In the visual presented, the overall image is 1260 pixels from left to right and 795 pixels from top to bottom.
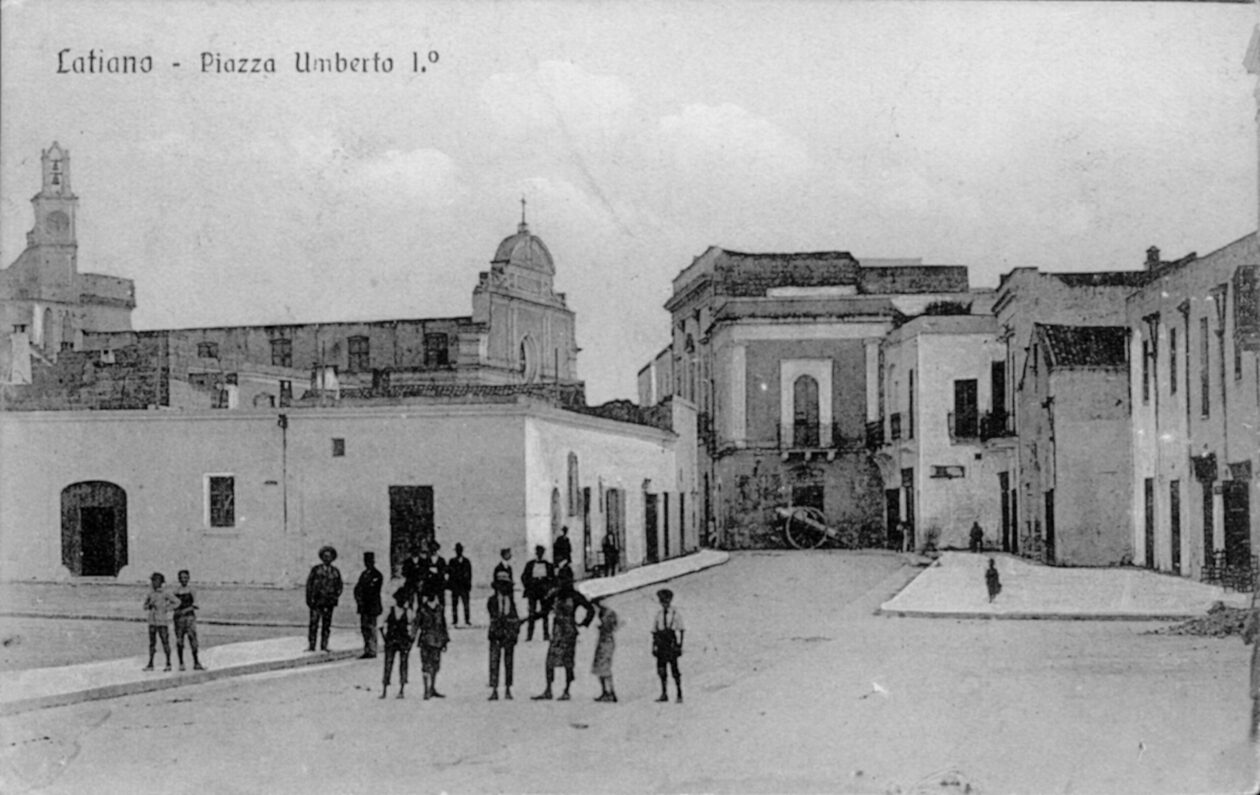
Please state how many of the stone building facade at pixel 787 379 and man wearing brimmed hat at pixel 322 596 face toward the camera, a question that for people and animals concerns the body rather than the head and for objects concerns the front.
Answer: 2

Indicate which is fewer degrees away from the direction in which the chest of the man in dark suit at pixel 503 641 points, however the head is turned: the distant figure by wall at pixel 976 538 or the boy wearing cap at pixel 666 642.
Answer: the boy wearing cap

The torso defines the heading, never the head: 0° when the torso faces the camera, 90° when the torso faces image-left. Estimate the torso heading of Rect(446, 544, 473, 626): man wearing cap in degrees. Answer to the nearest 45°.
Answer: approximately 0°

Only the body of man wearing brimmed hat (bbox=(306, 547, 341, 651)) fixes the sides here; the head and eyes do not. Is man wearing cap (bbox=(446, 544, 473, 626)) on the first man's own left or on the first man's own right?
on the first man's own left

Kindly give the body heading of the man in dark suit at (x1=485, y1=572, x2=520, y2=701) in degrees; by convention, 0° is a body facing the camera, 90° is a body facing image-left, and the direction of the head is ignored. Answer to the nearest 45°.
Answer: approximately 0°

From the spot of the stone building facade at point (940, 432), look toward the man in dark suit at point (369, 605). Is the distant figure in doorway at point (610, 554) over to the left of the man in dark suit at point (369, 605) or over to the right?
right

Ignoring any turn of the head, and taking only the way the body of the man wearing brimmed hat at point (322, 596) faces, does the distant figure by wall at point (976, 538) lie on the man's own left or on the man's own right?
on the man's own left
